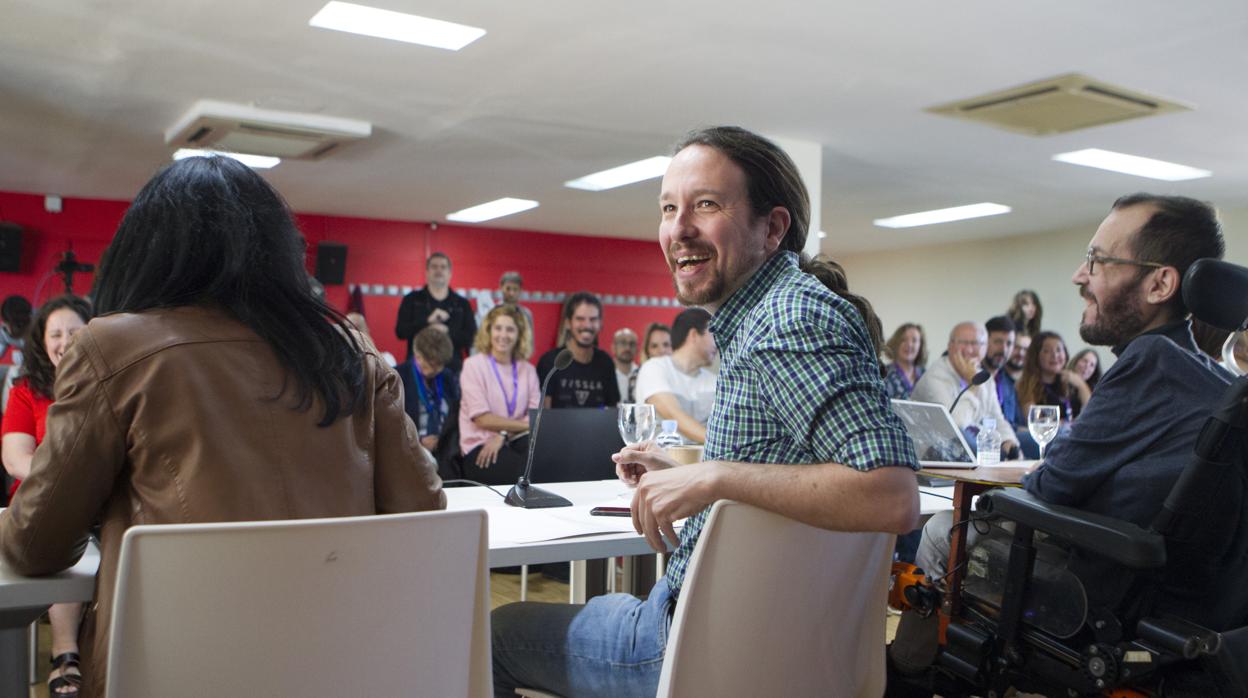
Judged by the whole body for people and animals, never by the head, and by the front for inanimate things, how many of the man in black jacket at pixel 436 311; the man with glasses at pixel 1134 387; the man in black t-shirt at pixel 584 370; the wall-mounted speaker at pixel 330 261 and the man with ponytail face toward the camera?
3

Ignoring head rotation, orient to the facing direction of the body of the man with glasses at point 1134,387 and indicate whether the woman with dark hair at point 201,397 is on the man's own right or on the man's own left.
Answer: on the man's own left

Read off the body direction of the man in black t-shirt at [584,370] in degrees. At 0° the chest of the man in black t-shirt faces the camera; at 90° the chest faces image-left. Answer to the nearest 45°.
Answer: approximately 0°

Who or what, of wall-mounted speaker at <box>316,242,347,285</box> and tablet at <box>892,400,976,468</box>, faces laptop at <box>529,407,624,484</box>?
the wall-mounted speaker

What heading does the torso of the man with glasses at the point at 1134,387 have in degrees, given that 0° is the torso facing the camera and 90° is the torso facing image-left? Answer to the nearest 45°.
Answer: approximately 90°

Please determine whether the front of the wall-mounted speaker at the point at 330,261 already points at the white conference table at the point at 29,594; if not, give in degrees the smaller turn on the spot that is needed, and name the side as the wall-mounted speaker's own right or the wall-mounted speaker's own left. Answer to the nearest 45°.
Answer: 0° — it already faces it

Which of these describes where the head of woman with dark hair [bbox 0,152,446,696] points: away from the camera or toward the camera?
away from the camera
